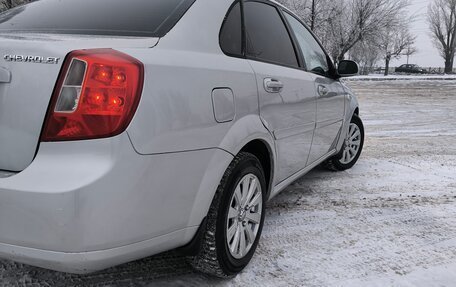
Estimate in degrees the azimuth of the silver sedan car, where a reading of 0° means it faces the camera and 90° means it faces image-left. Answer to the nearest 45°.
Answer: approximately 225°

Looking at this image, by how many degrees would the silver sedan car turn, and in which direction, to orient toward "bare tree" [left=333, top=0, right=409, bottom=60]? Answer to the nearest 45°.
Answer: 0° — it already faces it
